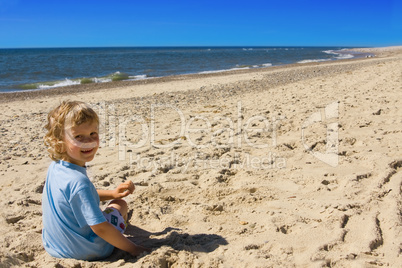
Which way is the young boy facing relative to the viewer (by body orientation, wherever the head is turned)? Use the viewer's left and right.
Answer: facing away from the viewer and to the right of the viewer
